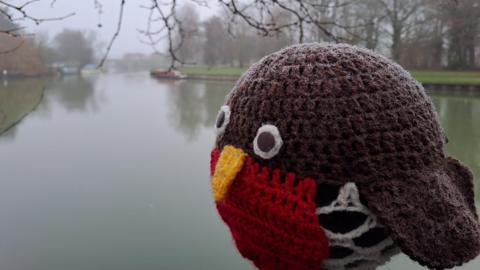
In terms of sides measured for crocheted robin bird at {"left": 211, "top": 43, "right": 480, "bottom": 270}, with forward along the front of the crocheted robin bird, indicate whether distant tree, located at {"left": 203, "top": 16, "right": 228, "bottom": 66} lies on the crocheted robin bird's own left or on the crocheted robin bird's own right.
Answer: on the crocheted robin bird's own right

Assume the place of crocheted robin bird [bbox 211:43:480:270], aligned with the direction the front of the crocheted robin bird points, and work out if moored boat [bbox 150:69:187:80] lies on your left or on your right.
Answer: on your right

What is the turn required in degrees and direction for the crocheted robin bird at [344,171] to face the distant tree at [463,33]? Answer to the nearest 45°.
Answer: approximately 135° to its right

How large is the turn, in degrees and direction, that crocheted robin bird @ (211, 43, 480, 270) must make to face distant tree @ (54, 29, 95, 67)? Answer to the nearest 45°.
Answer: approximately 90° to its right

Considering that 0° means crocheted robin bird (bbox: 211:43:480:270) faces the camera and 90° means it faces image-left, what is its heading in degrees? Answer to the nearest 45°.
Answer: approximately 45°

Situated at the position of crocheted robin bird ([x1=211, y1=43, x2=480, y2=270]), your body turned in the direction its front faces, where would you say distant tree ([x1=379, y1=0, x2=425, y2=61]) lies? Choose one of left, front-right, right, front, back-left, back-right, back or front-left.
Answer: back-right

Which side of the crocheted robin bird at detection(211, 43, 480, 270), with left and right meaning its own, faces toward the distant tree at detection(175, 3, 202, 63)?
right
